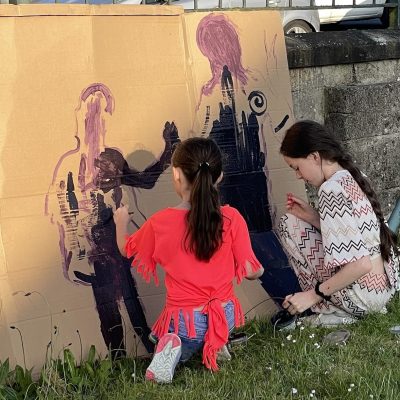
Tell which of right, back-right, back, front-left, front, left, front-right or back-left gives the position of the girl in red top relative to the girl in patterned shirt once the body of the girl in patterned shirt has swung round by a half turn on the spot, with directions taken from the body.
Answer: back-right

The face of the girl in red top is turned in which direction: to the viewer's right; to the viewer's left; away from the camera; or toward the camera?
away from the camera

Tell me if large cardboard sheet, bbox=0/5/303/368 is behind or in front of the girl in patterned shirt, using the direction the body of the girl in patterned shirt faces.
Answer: in front

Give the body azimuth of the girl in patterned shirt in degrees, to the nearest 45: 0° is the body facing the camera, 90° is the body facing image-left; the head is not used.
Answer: approximately 90°
